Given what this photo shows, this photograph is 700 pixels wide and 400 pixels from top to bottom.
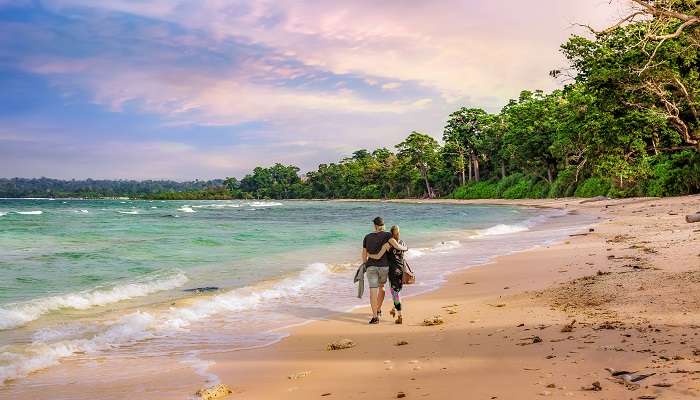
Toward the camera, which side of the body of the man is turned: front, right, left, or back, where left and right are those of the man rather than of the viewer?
back

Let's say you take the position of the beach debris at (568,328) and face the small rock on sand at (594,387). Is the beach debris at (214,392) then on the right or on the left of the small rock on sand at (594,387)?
right

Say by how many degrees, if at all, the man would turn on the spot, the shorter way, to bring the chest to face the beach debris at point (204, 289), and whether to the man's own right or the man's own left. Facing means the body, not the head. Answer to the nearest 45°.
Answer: approximately 45° to the man's own left

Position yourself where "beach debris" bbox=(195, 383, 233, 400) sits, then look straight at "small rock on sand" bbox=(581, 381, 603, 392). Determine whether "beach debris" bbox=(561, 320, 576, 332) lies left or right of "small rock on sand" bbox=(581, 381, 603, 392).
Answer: left

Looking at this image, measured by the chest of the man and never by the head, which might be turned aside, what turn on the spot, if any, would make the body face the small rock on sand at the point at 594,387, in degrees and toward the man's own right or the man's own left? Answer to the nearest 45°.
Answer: approximately 180°

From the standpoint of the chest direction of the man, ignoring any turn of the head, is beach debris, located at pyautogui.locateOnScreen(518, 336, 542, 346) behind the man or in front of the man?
behind

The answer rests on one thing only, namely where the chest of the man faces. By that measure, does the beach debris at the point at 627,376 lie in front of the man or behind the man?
behind

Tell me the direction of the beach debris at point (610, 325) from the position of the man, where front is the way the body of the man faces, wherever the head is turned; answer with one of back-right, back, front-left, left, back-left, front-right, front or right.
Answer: back-right

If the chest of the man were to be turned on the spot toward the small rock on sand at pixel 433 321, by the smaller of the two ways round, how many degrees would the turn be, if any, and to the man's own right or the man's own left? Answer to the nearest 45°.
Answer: approximately 135° to the man's own right

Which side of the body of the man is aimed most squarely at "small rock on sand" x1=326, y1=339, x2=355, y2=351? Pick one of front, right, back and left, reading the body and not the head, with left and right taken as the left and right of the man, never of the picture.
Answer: back
